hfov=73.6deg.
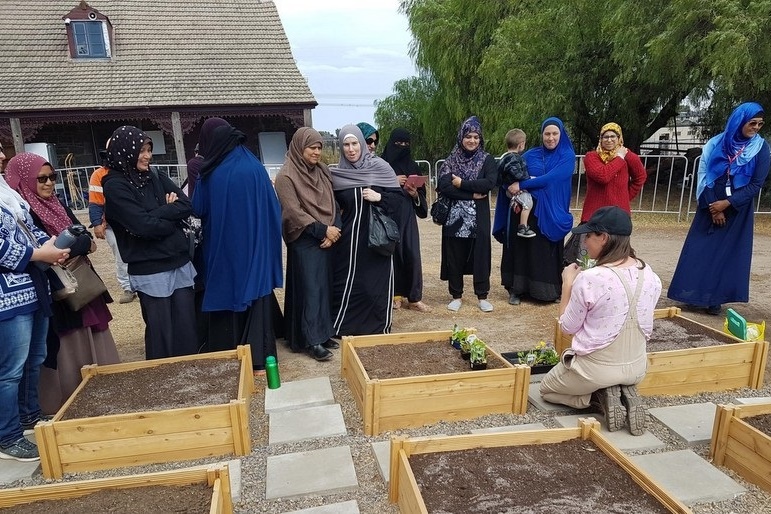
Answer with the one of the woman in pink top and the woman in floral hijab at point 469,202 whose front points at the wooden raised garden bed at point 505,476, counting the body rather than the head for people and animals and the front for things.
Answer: the woman in floral hijab

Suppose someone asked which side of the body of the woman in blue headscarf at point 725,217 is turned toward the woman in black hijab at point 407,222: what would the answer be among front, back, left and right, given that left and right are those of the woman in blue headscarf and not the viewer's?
right

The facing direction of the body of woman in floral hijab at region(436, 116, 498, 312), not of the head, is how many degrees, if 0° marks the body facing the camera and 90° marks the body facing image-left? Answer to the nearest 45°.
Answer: approximately 0°

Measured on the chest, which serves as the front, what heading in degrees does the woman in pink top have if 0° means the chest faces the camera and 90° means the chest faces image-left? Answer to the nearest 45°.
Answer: approximately 135°

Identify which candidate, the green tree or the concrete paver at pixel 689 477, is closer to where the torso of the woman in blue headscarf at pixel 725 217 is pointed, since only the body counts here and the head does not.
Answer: the concrete paver

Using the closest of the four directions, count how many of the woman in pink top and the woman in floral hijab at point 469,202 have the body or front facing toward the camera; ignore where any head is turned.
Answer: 1

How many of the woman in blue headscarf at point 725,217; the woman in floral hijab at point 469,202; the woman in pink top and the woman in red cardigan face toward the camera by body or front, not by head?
3

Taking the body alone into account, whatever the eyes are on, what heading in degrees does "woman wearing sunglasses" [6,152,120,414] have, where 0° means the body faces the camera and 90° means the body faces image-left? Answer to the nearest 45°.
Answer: approximately 315°

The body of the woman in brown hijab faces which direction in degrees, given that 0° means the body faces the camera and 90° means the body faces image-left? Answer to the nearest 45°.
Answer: approximately 315°

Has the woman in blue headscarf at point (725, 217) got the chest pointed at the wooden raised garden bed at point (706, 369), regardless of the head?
yes

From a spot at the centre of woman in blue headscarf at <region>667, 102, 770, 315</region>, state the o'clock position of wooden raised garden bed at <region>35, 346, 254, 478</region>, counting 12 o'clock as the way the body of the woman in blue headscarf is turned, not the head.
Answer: The wooden raised garden bed is roughly at 1 o'clock from the woman in blue headscarf.
